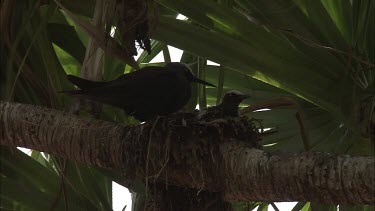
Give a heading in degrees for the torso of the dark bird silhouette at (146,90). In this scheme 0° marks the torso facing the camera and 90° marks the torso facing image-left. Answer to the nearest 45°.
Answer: approximately 270°

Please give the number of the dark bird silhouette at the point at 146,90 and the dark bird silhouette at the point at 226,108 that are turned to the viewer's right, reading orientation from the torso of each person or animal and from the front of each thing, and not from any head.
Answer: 2

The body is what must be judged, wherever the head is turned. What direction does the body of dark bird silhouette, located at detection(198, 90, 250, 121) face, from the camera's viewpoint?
to the viewer's right

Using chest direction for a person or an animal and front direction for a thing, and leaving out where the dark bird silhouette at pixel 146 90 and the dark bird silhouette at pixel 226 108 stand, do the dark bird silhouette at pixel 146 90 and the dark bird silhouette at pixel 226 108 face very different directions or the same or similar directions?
same or similar directions
